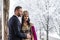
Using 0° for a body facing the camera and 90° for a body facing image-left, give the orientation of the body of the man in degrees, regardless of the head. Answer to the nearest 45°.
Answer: approximately 270°
